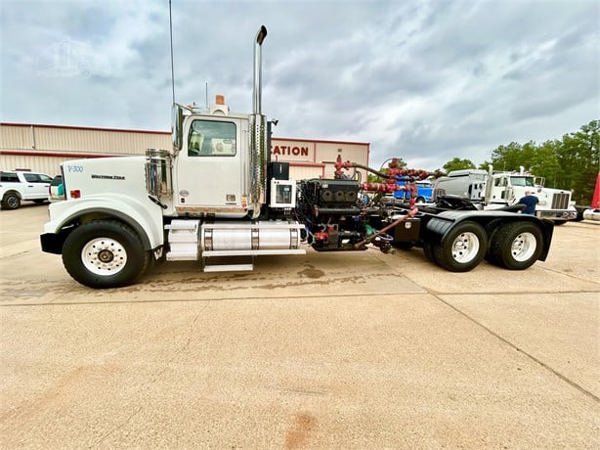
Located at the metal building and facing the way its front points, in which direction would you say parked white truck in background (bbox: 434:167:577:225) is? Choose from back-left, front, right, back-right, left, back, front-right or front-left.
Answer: front-left

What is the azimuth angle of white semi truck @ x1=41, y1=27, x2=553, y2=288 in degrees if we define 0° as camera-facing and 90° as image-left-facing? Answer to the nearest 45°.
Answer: approximately 90°

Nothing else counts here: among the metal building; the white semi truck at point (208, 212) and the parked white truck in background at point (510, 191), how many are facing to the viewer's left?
1

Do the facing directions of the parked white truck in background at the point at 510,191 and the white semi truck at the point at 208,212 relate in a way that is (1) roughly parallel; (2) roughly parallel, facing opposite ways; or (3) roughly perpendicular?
roughly perpendicular

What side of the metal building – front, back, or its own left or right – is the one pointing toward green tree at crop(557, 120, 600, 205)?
left

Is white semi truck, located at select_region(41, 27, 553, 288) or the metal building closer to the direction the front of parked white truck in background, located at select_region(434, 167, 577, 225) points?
the white semi truck

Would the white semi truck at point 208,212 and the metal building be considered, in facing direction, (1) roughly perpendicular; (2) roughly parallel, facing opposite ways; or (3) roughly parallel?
roughly perpendicular

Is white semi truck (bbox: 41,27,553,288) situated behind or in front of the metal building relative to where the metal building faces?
in front

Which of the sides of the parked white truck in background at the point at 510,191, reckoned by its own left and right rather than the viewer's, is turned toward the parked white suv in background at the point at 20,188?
right

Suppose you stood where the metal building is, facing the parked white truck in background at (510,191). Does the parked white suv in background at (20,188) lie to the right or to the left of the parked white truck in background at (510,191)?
right

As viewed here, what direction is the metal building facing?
toward the camera

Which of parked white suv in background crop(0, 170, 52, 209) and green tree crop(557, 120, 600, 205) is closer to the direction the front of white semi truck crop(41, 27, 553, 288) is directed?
the parked white suv in background

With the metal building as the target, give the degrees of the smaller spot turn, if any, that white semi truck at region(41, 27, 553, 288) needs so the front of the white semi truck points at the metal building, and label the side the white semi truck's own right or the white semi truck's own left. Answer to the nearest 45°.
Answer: approximately 45° to the white semi truck's own right

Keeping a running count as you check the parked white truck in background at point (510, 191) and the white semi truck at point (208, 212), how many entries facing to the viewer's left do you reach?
1

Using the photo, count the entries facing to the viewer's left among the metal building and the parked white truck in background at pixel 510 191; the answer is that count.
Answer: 0

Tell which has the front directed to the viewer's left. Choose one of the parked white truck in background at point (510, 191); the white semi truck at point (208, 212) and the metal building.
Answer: the white semi truck

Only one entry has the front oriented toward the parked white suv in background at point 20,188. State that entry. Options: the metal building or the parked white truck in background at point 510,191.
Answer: the metal building

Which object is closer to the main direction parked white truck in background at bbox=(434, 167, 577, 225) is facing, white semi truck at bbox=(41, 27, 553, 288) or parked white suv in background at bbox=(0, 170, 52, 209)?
the white semi truck
